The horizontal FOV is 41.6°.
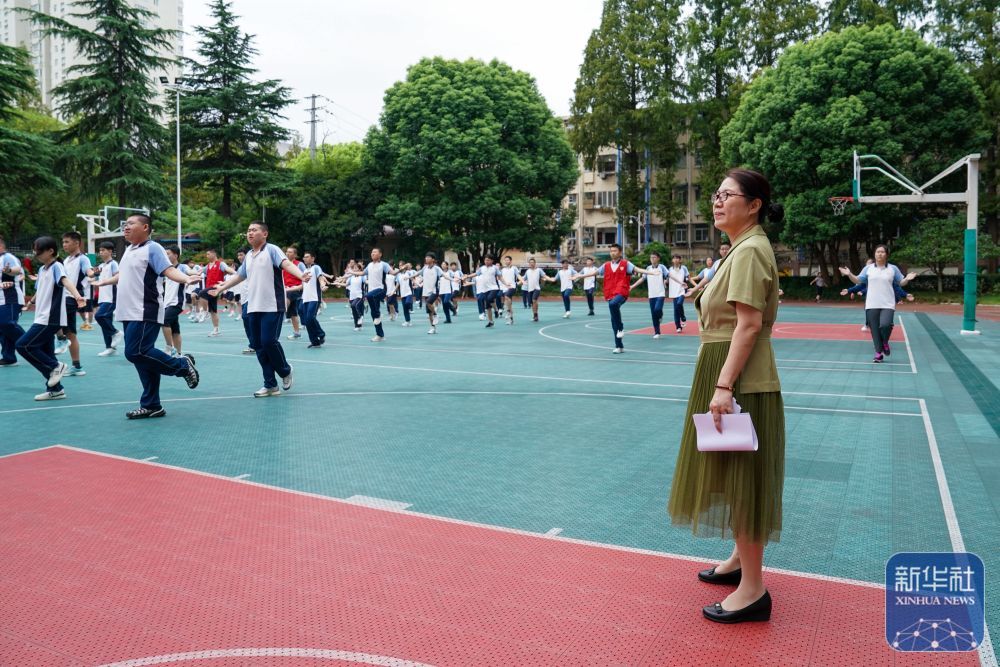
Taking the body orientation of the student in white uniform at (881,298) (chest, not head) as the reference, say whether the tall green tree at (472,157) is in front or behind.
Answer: behind

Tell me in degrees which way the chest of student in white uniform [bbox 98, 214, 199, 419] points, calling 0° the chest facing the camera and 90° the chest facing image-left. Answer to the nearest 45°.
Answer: approximately 45°

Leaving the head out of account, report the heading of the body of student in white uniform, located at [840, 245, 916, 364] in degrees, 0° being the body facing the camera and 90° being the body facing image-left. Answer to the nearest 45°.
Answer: approximately 0°

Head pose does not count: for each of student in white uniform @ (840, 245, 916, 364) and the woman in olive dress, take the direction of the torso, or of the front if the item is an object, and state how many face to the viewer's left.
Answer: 1

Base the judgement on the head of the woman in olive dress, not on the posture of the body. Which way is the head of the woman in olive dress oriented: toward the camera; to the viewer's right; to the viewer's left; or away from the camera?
to the viewer's left

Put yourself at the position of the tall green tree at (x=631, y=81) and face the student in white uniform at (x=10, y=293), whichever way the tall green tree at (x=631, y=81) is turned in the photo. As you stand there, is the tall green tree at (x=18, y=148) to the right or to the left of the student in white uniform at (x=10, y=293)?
right

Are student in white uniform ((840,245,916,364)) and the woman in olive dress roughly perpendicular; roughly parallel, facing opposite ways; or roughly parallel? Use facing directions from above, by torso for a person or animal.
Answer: roughly perpendicular

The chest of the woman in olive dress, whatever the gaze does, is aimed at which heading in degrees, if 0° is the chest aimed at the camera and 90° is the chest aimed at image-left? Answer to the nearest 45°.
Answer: approximately 90°

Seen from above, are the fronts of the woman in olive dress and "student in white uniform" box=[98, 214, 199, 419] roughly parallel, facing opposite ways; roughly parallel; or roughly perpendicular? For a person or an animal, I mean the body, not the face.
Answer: roughly perpendicular
